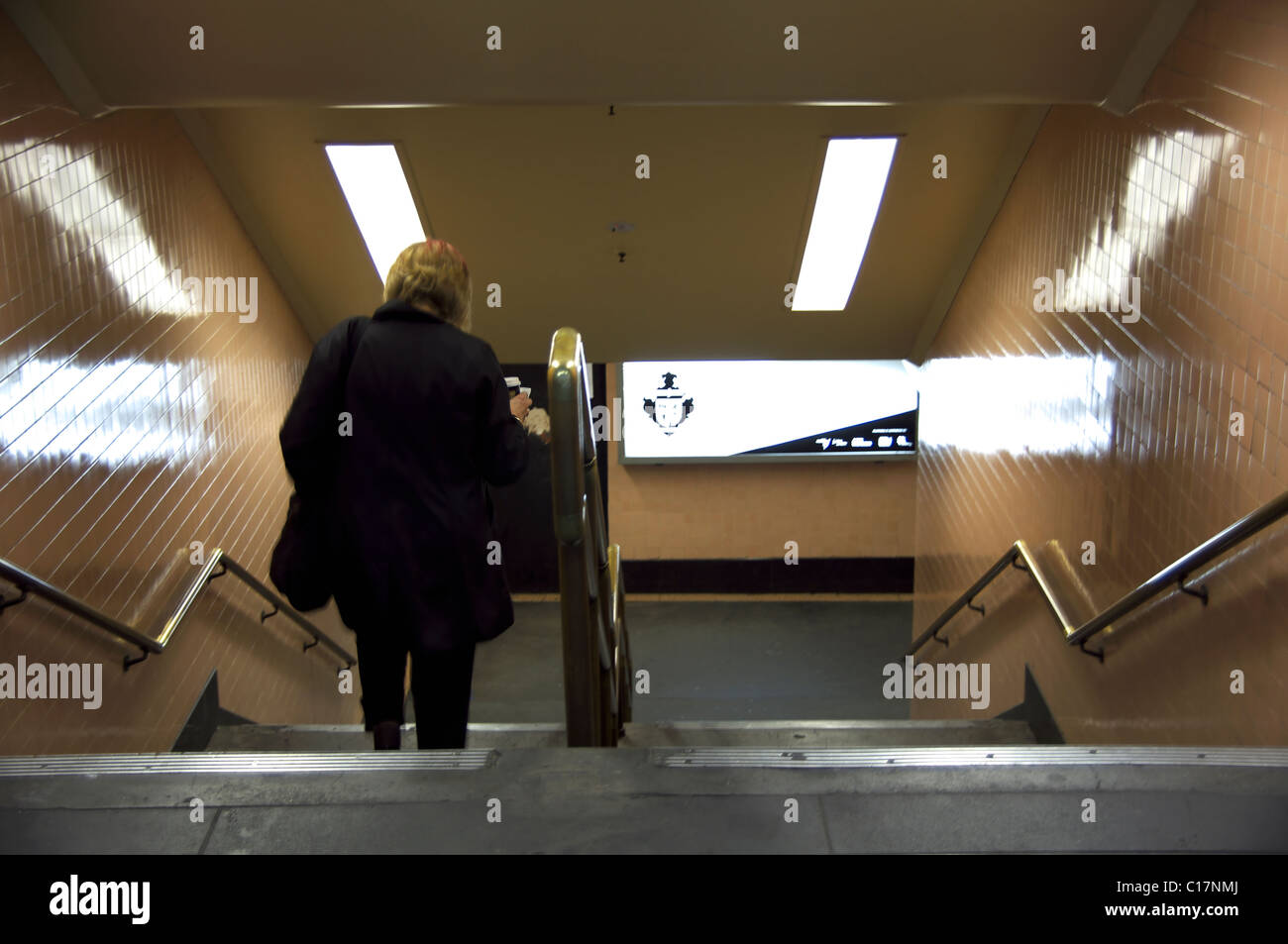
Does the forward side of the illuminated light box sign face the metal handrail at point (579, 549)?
yes

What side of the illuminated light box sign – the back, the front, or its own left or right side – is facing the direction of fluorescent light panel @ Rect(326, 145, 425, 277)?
front

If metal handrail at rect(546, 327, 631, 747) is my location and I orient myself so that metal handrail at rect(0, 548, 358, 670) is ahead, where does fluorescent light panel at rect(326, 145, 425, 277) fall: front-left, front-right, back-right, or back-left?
front-right

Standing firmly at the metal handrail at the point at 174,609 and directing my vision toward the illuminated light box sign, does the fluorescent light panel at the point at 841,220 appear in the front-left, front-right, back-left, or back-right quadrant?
front-right

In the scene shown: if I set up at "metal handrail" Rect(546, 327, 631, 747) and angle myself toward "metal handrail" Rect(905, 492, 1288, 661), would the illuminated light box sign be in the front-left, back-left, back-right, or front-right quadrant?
front-left

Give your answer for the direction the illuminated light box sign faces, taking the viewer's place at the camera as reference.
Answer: facing the viewer

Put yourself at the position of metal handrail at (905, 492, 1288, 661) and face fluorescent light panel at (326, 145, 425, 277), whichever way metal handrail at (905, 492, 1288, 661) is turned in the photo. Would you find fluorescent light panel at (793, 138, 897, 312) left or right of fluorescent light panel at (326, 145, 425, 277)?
right

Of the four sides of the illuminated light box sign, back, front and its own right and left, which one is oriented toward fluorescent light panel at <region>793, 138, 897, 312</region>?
front
